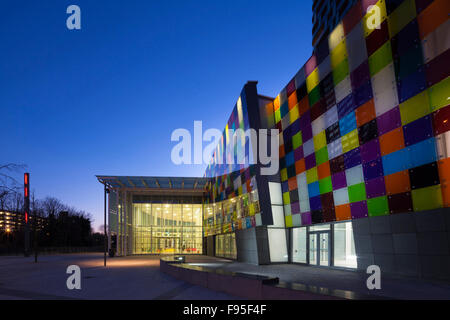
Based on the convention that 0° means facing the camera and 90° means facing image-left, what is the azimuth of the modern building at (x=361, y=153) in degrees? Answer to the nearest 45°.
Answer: approximately 45°
